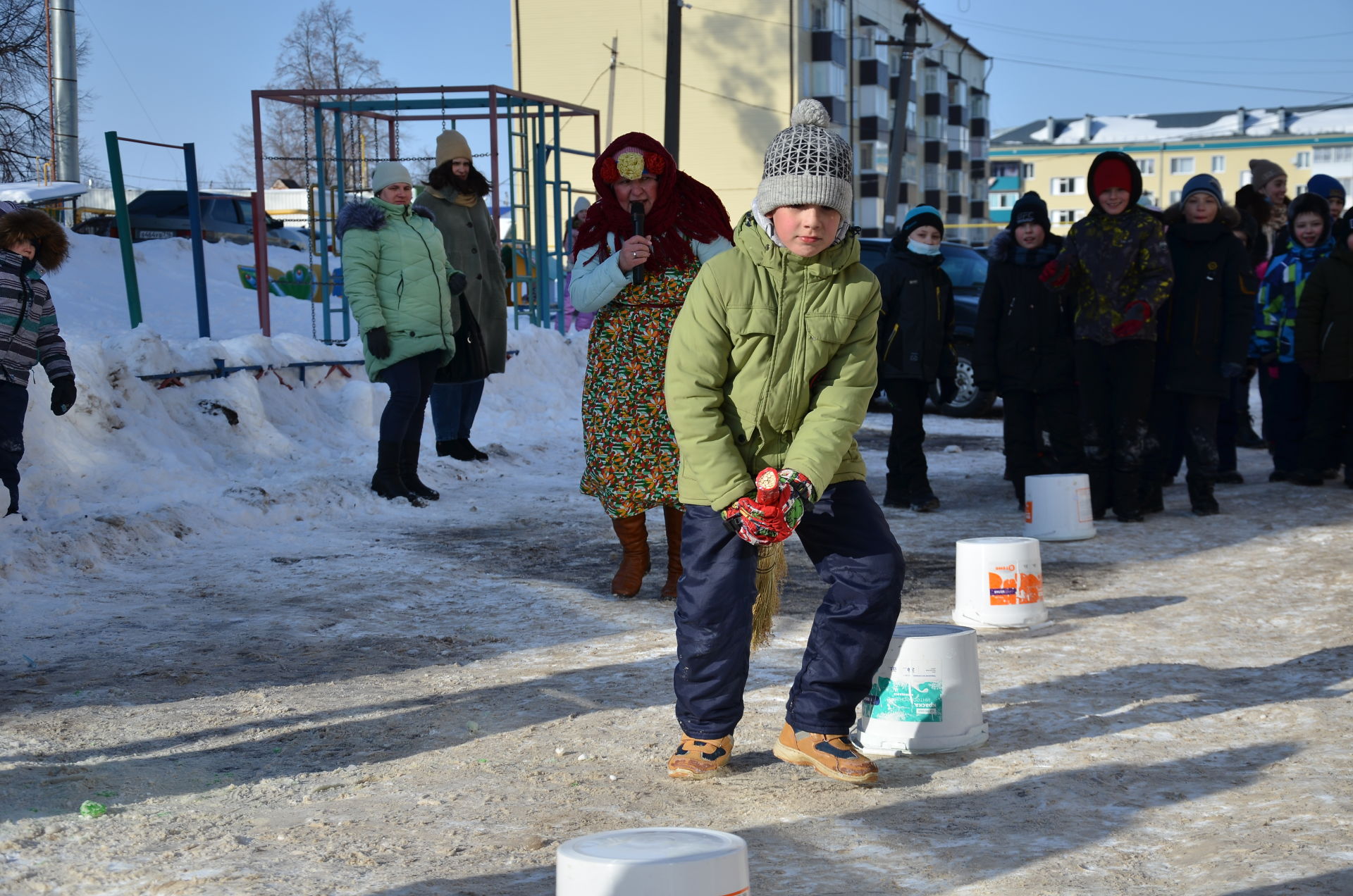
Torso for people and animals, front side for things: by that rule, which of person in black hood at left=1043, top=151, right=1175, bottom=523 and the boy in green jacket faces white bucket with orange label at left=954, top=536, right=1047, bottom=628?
the person in black hood

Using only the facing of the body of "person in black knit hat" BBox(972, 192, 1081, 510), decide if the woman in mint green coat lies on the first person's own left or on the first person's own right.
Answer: on the first person's own right

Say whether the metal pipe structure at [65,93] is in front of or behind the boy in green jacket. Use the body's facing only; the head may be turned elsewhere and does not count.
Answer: behind

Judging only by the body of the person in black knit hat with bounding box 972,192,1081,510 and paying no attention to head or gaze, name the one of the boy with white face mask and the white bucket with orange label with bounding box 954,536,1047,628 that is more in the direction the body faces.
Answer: the white bucket with orange label

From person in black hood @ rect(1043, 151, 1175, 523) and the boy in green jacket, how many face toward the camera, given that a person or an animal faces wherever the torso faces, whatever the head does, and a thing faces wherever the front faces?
2
